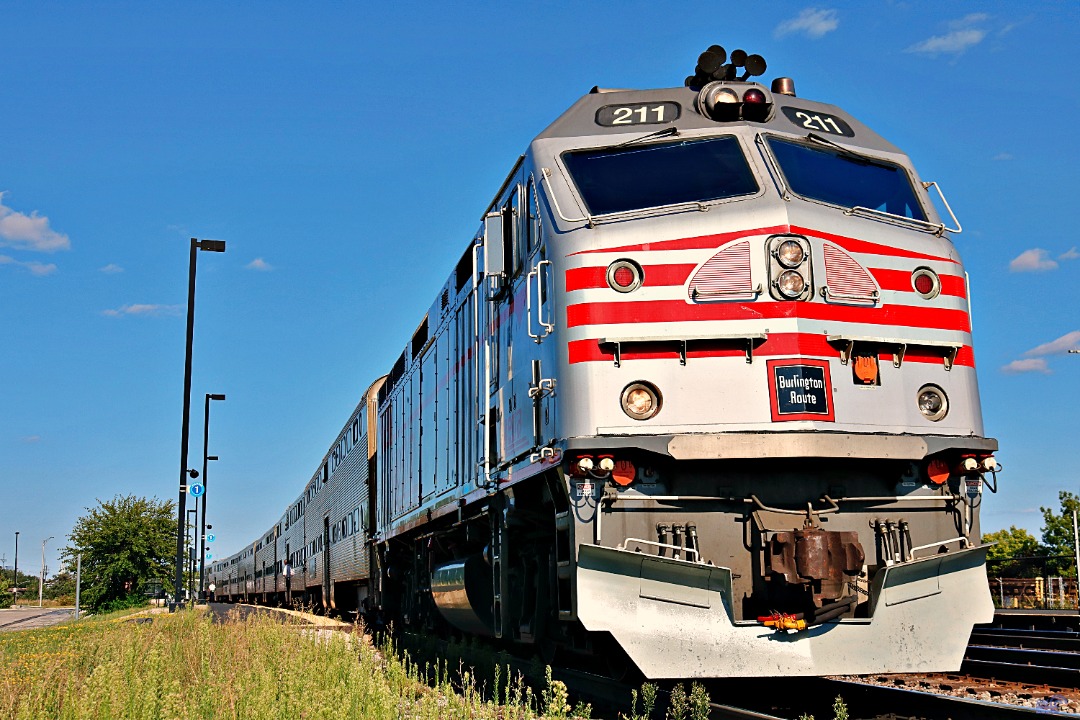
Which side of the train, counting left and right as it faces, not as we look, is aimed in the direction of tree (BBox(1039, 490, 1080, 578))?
left

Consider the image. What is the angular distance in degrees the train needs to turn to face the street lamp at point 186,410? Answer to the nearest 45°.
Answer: approximately 180°

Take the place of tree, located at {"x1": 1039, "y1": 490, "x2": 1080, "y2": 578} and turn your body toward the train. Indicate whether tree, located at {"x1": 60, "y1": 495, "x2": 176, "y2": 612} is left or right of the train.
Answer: right

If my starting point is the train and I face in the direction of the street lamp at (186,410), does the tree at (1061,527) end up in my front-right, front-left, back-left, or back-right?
front-right

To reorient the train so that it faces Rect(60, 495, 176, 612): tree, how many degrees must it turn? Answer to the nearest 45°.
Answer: approximately 180°

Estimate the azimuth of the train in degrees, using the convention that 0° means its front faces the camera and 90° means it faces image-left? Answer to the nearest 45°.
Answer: approximately 315°
